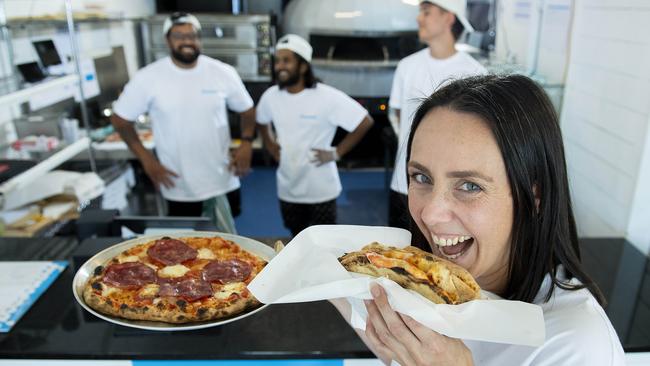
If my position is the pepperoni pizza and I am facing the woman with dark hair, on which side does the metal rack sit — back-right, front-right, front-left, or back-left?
back-left

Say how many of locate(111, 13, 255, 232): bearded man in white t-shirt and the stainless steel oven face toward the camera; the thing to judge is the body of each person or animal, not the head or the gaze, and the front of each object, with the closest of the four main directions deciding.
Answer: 2

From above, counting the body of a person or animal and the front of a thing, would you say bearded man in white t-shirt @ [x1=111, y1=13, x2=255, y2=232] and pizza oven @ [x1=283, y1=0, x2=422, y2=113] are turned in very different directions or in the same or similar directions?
same or similar directions

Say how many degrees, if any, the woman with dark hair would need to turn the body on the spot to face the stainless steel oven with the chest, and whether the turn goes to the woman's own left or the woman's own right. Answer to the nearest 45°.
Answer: approximately 90° to the woman's own right

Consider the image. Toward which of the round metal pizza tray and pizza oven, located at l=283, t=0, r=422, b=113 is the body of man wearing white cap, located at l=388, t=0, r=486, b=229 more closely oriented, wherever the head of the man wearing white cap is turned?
the round metal pizza tray

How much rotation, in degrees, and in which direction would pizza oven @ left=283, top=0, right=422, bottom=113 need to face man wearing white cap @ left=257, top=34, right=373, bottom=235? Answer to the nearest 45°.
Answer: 0° — it already faces them

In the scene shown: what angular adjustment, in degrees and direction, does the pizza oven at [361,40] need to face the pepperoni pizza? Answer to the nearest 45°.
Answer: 0° — it already faces it

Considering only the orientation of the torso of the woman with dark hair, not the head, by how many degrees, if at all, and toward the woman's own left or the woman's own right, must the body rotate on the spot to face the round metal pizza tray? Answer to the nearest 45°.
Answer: approximately 45° to the woman's own right

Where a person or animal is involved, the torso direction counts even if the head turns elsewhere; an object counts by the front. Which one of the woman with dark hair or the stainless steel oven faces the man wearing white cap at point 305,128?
the stainless steel oven

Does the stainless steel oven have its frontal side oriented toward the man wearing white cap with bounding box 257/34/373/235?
yes

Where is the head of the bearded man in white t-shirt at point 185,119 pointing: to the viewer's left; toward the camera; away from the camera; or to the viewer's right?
toward the camera

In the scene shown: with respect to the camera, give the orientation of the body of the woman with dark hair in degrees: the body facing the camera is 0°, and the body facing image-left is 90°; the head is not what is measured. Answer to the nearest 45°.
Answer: approximately 45°

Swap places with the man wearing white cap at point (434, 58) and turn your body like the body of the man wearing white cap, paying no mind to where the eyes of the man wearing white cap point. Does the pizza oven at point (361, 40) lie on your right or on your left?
on your right

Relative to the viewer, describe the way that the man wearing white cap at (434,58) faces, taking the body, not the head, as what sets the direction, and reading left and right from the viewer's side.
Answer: facing the viewer and to the left of the viewer

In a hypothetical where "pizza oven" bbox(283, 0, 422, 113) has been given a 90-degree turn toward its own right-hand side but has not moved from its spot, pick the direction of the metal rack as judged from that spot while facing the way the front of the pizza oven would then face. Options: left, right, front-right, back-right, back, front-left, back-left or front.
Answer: front-left

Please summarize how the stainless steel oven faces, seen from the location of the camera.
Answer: facing the viewer

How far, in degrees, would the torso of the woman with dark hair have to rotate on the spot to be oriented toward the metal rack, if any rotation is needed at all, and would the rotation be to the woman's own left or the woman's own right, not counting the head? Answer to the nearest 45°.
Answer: approximately 90° to the woman's own right
